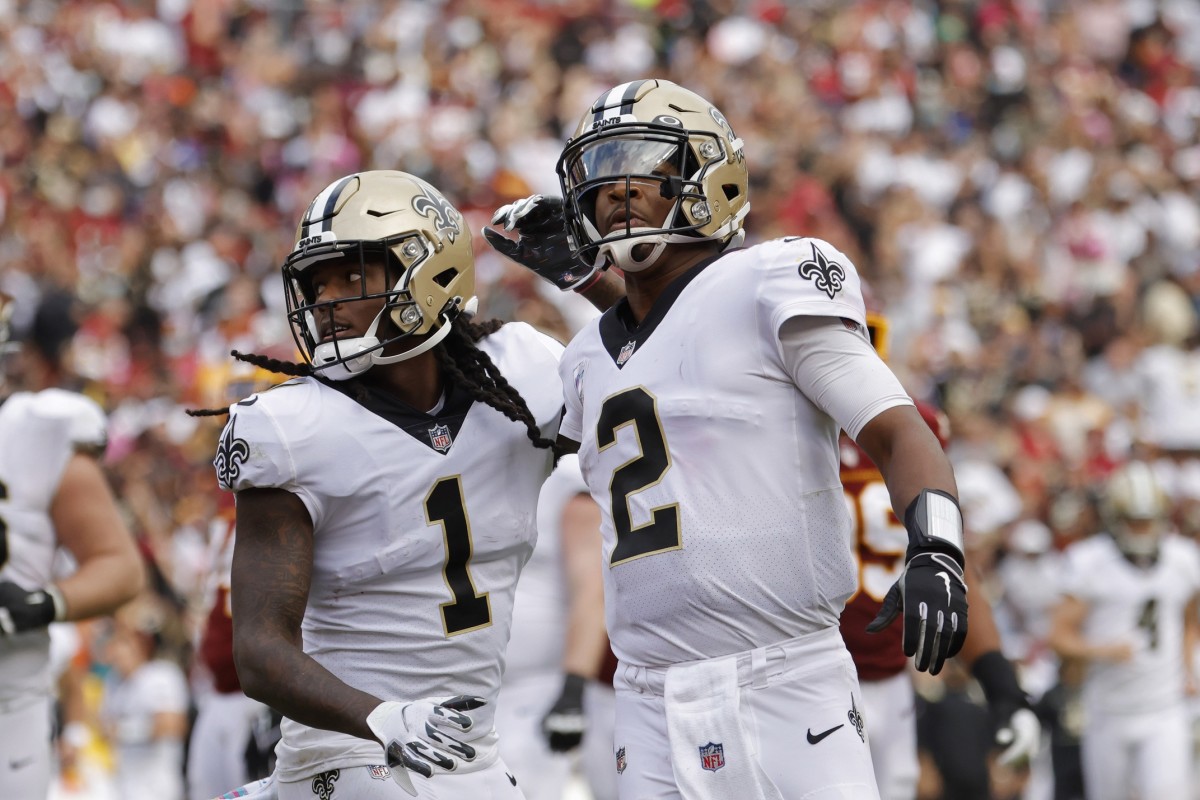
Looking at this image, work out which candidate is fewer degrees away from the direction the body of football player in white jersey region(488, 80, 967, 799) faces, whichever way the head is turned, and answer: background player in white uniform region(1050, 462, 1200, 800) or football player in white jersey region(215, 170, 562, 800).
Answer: the football player in white jersey

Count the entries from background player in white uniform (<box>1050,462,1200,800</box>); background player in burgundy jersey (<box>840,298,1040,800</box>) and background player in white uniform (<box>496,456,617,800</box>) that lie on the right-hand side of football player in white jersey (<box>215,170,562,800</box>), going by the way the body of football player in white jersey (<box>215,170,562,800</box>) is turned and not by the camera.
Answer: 0

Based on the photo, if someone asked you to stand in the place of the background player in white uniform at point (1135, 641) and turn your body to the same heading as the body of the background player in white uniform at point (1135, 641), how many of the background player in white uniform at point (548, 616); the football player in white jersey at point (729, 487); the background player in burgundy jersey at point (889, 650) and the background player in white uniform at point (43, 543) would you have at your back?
0

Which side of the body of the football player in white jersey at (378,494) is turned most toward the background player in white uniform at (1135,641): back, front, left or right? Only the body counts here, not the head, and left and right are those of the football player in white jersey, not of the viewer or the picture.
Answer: back

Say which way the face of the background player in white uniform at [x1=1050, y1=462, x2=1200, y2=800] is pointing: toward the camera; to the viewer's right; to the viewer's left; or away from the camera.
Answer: toward the camera

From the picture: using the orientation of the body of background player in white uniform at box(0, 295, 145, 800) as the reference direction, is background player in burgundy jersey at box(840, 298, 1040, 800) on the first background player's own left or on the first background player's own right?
on the first background player's own left

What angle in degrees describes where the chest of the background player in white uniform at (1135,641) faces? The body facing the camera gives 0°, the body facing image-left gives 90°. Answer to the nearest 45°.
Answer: approximately 0°

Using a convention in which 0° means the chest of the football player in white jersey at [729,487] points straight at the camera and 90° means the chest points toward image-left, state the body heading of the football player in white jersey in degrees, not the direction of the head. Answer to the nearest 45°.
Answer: approximately 45°

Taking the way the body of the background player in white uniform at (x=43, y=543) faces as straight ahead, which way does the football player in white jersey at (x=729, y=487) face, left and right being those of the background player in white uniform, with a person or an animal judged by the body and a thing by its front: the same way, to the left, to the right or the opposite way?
to the right

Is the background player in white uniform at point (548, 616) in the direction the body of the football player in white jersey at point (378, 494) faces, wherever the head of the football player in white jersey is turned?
no

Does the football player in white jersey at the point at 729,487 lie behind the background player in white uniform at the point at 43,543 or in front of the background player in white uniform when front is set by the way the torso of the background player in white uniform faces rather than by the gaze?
in front

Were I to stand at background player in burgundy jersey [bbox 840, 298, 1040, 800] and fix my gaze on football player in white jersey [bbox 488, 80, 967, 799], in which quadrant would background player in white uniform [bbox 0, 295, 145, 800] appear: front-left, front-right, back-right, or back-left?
front-right
